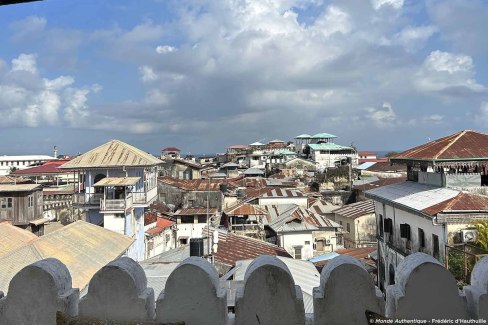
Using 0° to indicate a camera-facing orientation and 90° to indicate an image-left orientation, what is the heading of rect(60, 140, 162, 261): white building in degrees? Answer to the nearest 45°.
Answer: approximately 0°

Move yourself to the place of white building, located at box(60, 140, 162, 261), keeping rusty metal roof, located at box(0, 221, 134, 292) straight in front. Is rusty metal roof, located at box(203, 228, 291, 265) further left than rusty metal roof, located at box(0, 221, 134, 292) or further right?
left

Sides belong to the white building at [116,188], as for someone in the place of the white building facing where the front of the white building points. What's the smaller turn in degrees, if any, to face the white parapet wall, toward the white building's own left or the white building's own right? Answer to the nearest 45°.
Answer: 0° — it already faces it

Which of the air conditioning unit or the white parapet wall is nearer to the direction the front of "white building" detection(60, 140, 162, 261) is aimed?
the white parapet wall

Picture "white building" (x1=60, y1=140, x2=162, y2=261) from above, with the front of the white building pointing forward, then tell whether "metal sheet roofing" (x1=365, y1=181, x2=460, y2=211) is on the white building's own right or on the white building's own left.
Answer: on the white building's own left

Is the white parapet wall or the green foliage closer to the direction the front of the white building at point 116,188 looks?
the white parapet wall

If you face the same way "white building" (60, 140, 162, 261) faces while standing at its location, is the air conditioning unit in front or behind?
in front

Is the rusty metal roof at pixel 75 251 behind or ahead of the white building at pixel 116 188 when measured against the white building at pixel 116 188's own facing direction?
ahead

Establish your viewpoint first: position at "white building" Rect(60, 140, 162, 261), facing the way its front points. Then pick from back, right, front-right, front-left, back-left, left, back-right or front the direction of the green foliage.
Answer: front-left
